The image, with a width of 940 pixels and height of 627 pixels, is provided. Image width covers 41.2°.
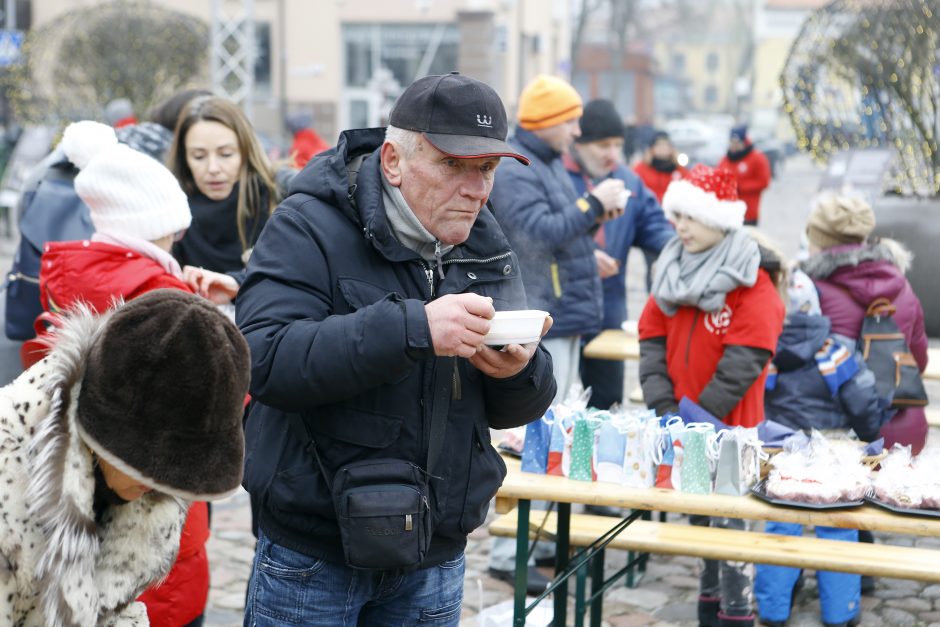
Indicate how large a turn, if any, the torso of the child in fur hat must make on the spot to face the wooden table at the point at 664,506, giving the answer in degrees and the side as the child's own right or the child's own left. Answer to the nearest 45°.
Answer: approximately 90° to the child's own left

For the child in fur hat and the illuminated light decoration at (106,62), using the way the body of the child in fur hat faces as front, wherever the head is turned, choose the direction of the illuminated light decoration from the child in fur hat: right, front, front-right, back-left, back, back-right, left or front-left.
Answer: back-left

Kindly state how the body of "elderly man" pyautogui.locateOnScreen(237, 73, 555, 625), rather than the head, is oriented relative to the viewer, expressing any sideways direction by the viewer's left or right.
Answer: facing the viewer and to the right of the viewer

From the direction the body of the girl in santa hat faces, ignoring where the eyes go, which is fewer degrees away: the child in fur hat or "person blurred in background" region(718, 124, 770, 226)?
the child in fur hat

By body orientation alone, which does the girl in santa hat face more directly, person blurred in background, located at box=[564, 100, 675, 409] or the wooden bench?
the wooden bench

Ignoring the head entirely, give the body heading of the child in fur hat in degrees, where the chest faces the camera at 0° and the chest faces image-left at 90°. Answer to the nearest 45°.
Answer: approximately 315°

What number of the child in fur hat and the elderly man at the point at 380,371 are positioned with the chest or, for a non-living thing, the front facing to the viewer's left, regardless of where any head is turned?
0

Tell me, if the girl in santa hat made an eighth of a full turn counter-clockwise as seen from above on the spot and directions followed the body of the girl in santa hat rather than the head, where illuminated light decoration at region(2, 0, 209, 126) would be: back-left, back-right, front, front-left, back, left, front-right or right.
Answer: back-right

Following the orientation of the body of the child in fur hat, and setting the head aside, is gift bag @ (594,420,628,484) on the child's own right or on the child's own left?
on the child's own left

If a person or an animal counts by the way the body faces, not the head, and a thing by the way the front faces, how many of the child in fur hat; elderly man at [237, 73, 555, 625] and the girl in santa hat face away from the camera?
0

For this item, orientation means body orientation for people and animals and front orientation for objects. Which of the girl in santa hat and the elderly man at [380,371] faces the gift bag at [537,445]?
the girl in santa hat

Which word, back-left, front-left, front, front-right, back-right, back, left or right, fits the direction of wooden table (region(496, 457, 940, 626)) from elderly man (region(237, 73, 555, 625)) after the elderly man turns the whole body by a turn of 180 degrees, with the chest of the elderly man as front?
right
